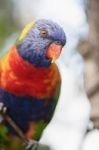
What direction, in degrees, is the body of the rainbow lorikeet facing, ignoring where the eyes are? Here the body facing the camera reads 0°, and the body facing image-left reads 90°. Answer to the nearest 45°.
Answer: approximately 315°
